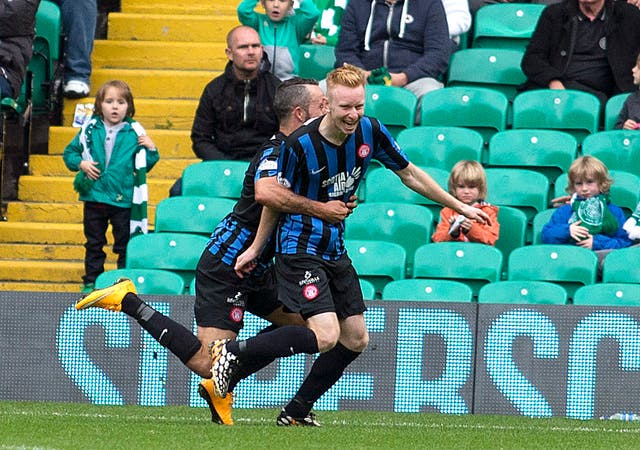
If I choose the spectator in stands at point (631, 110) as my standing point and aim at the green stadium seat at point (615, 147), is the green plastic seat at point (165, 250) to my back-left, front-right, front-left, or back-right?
front-right

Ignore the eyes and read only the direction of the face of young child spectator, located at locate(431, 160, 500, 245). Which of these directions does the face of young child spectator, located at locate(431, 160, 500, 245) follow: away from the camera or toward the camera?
toward the camera

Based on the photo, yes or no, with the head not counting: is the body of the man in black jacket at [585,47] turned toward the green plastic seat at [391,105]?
no

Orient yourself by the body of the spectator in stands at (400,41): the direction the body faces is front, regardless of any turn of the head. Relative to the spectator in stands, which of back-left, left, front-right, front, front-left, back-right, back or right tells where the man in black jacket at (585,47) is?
left

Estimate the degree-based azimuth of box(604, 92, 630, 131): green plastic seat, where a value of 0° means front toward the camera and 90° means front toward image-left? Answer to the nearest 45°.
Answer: approximately 0°

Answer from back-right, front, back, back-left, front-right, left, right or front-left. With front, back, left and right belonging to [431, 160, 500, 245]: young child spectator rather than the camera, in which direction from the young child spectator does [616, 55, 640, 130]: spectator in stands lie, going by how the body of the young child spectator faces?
back-left

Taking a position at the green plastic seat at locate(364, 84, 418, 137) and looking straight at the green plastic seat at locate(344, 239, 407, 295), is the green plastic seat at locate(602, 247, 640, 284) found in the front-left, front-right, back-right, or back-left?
front-left

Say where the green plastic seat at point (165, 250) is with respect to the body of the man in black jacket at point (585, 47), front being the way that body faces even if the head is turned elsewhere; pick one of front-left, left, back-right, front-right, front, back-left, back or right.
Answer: front-right

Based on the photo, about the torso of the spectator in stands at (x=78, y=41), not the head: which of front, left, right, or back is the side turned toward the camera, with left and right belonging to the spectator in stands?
front

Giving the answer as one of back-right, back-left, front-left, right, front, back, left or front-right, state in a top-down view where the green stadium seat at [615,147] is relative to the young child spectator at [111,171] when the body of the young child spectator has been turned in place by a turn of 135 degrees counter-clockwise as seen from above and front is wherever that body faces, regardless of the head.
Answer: front-right

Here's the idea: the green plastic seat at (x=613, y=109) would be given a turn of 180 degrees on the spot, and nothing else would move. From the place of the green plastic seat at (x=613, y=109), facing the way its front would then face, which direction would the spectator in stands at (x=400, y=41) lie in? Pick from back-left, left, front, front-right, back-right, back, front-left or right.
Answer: left

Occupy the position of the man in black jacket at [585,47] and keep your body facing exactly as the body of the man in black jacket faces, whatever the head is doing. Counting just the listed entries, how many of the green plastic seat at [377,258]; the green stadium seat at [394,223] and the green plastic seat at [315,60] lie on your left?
0

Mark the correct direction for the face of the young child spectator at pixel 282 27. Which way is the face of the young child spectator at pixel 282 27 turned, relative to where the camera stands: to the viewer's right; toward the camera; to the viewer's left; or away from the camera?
toward the camera

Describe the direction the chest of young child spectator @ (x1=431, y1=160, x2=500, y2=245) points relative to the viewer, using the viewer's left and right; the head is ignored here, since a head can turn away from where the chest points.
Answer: facing the viewer

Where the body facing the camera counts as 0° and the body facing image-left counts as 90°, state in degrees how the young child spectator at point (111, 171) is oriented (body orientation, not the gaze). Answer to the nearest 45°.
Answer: approximately 0°

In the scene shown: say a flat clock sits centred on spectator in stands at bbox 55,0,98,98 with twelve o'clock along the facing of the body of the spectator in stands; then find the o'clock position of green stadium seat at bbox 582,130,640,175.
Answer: The green stadium seat is roughly at 10 o'clock from the spectator in stands.

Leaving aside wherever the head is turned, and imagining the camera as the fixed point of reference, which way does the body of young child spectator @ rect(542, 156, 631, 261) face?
toward the camera

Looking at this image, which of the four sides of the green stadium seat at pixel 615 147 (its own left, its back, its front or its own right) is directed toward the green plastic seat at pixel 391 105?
right

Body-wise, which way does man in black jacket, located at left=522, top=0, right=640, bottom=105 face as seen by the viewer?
toward the camera

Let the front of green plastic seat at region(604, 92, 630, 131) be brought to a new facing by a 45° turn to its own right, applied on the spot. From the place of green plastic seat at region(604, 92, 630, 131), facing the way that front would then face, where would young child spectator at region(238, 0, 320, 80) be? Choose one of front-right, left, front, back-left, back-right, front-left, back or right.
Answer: front-right

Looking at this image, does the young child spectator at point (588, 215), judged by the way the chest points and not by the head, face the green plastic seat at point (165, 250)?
no
